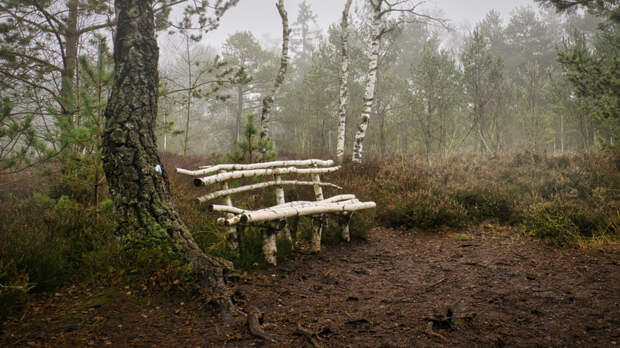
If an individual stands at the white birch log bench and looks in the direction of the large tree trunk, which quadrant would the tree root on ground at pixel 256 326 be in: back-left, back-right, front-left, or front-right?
front-left

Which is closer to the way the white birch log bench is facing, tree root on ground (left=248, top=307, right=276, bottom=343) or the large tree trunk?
the tree root on ground

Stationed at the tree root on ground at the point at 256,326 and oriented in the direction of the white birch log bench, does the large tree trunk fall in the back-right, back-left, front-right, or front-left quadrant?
front-left

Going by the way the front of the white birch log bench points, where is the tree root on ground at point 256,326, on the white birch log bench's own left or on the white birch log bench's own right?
on the white birch log bench's own right

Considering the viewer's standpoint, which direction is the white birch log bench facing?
facing the viewer and to the right of the viewer

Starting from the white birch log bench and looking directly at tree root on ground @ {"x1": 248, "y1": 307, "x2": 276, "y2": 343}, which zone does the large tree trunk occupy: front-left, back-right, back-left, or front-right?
front-right
